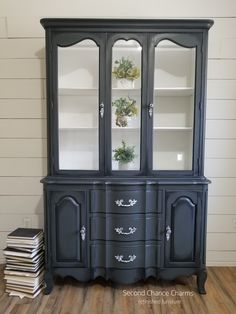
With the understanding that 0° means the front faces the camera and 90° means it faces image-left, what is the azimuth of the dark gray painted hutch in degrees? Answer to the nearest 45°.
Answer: approximately 0°
